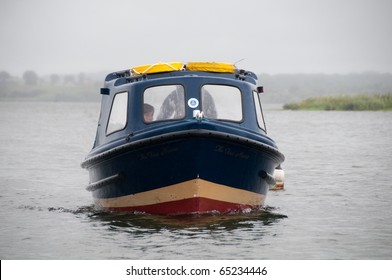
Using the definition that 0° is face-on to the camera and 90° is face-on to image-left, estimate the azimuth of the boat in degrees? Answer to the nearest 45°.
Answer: approximately 0°
